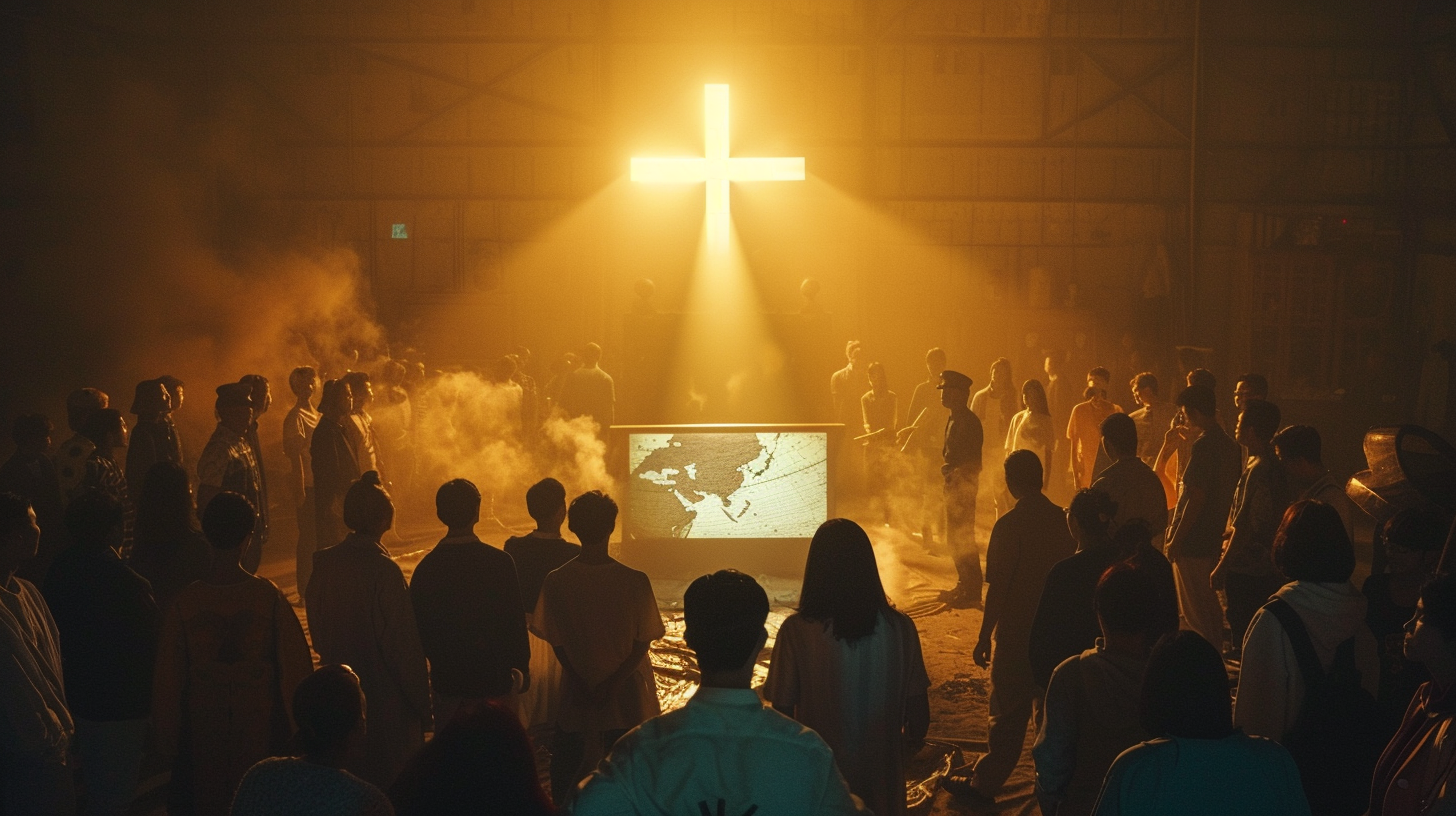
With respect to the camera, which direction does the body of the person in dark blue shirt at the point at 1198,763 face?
away from the camera

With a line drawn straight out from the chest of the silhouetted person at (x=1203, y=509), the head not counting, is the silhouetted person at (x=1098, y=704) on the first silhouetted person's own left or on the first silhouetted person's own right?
on the first silhouetted person's own left

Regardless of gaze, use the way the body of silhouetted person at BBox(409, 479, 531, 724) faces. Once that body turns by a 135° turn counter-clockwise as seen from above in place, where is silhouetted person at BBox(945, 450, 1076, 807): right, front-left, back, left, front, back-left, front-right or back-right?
back-left

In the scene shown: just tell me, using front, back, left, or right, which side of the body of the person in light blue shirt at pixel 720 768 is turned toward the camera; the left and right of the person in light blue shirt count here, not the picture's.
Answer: back

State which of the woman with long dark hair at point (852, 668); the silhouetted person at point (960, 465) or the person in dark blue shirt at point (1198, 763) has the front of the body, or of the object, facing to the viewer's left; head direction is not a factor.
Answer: the silhouetted person

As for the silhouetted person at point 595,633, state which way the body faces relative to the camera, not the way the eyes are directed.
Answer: away from the camera

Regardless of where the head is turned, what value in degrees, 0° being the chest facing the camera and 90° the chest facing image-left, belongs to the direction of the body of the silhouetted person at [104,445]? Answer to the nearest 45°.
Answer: approximately 270°

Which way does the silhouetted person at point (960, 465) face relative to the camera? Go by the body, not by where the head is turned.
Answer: to the viewer's left

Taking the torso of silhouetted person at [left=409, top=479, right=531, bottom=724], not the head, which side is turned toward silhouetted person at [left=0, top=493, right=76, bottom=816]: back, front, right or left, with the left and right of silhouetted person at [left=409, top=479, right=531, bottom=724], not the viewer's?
left

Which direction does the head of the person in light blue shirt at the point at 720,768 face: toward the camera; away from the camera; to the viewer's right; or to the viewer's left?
away from the camera

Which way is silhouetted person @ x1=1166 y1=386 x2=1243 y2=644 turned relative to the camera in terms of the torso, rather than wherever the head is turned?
to the viewer's left

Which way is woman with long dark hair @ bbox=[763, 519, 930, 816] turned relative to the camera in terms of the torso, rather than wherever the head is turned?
away from the camera

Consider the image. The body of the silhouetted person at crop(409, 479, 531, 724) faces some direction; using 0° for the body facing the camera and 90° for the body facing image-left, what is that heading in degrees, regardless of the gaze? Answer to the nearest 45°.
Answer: approximately 180°

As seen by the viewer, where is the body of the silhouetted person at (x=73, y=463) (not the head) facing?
to the viewer's right

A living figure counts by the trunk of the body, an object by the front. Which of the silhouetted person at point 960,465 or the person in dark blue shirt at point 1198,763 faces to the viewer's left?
the silhouetted person

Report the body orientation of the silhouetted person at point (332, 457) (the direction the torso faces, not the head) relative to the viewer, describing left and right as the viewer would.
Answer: facing to the right of the viewer

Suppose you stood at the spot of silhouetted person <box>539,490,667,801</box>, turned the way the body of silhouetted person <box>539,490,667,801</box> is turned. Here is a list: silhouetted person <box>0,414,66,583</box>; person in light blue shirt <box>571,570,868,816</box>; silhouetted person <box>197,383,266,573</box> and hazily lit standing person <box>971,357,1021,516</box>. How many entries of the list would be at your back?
1

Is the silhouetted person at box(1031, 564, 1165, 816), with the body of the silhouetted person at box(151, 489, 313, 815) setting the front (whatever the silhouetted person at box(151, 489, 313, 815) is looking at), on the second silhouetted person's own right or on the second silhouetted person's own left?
on the second silhouetted person's own right

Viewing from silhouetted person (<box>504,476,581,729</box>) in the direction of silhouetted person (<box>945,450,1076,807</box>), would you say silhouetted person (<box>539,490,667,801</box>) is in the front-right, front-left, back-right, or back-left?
front-right
